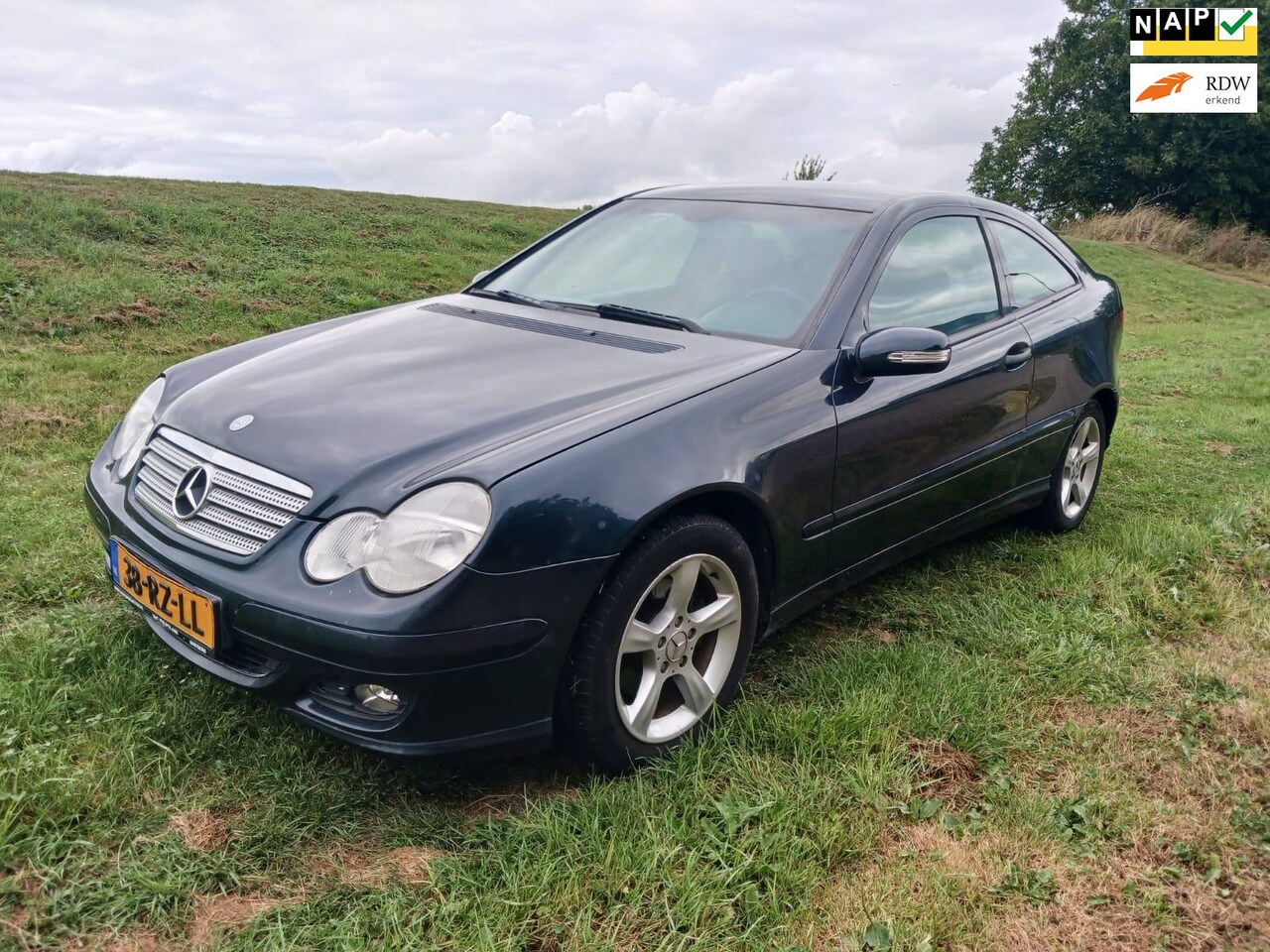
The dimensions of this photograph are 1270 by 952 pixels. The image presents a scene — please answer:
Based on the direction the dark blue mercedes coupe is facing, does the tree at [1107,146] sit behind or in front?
behind

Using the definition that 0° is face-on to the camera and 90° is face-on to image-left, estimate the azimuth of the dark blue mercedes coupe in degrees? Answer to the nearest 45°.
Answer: approximately 45°

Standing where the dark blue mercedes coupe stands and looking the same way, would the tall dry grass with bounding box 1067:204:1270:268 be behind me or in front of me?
behind
